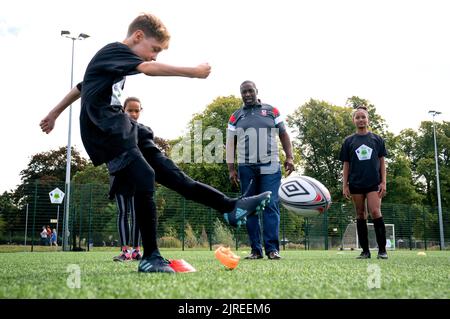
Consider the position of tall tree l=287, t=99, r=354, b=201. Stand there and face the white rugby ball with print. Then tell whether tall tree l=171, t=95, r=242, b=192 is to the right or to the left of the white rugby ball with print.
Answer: right

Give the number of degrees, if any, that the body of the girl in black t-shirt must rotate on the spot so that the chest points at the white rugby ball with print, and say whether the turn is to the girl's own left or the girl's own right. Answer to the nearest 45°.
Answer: approximately 45° to the girl's own right

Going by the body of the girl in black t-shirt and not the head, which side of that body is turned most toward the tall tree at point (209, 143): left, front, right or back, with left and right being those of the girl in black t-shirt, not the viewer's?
back

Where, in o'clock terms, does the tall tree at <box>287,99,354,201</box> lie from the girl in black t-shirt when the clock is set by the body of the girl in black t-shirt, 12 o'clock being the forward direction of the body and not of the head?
The tall tree is roughly at 6 o'clock from the girl in black t-shirt.

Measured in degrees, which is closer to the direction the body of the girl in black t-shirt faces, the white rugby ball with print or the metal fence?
the white rugby ball with print

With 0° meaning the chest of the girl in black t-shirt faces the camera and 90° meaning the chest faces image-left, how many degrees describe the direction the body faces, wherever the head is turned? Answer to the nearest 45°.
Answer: approximately 0°

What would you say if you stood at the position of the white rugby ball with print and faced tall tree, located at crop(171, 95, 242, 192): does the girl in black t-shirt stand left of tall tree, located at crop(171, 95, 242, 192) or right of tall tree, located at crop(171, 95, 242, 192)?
right
